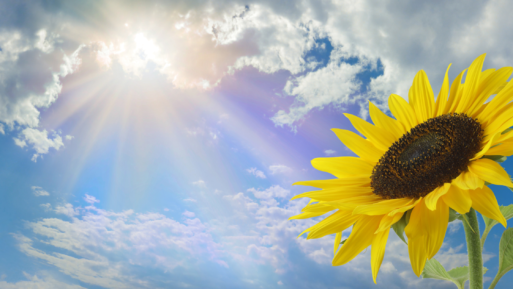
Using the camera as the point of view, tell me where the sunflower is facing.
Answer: facing the viewer and to the left of the viewer
